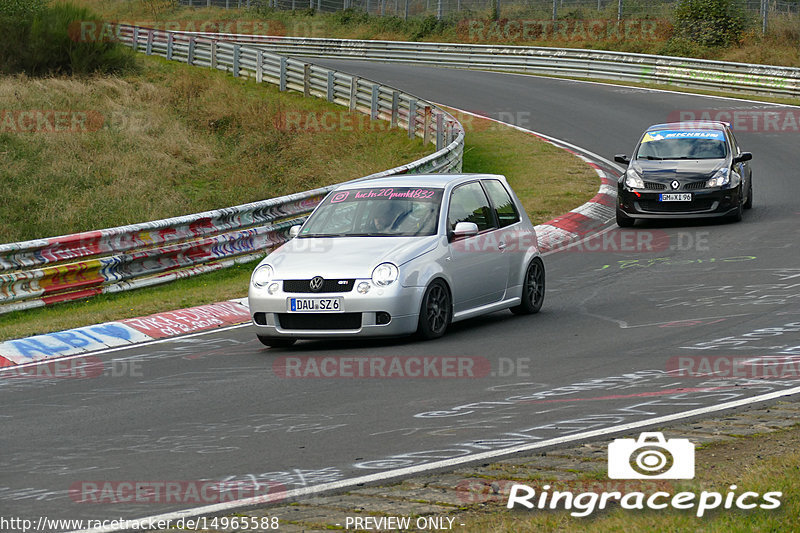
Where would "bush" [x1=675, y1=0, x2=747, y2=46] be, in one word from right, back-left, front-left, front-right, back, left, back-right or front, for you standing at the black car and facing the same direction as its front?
back

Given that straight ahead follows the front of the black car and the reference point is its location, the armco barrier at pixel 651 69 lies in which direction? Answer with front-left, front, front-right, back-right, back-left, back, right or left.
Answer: back

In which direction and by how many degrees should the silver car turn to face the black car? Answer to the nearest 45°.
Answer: approximately 180°

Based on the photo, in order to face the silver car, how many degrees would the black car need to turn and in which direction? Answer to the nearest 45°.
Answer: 0° — it already faces it

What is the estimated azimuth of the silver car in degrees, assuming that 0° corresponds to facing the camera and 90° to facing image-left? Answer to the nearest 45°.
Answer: approximately 45°

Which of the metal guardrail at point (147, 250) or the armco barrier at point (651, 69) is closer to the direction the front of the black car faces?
the metal guardrail

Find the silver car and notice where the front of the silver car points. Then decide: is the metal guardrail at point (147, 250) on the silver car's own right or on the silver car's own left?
on the silver car's own right

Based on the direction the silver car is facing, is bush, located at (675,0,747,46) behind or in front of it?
behind

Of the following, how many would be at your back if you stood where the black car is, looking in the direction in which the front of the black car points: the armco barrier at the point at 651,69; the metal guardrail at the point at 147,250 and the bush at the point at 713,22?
2

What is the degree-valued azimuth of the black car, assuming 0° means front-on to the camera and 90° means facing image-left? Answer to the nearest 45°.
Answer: approximately 0°

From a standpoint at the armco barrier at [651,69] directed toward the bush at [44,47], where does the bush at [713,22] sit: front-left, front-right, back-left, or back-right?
back-right

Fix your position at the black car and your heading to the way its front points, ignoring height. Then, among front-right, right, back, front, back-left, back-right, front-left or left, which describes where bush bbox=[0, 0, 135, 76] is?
back-right

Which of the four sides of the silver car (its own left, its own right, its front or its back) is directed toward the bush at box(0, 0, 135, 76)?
right
